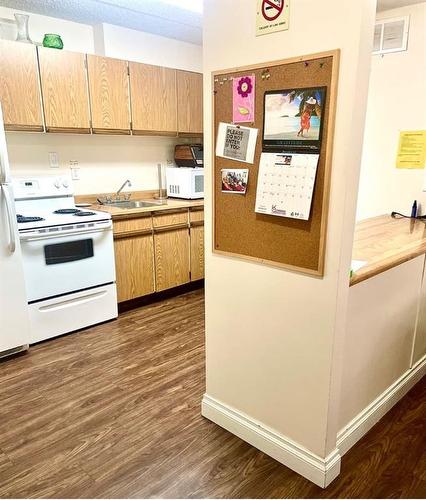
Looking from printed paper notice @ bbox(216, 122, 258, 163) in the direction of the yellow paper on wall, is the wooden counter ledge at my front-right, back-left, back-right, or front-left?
front-right

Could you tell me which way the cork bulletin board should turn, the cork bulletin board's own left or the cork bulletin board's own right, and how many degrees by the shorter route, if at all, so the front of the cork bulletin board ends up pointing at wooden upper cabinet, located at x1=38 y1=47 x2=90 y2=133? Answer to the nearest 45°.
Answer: approximately 90° to the cork bulletin board's own right

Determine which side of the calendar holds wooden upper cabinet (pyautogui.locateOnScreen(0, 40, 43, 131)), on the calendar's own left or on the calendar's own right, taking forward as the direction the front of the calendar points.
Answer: on the calendar's own right

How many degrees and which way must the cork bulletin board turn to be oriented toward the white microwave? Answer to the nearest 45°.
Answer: approximately 135° to its right

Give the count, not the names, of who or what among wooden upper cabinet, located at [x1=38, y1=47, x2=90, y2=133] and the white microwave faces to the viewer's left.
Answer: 0

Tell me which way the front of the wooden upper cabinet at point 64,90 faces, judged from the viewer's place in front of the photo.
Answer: facing the viewer and to the right of the viewer

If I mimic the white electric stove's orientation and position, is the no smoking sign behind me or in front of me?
in front

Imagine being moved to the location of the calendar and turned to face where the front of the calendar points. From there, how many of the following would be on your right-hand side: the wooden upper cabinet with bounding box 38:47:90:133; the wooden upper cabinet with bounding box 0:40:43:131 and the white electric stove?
3

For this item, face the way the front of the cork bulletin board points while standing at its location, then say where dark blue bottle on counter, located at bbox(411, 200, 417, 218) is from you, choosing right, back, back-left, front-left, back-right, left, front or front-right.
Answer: back

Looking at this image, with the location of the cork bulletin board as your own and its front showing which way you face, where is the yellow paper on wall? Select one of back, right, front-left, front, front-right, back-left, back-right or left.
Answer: back

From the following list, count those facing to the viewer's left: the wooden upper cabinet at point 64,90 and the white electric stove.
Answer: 0

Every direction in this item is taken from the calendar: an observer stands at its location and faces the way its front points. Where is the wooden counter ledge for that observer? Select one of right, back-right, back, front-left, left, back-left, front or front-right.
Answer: back
